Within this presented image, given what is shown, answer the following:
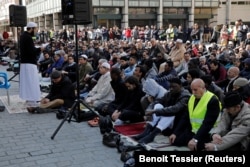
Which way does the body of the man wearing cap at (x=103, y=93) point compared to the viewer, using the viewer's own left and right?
facing to the left of the viewer
